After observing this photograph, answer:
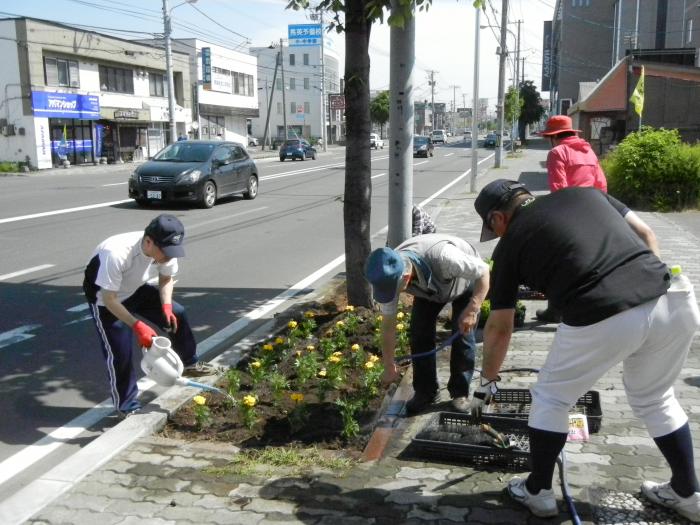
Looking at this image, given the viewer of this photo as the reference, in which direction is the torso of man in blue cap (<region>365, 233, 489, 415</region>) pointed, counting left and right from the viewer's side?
facing the viewer and to the left of the viewer

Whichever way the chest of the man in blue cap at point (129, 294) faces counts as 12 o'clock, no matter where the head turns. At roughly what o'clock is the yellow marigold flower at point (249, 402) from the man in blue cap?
The yellow marigold flower is roughly at 12 o'clock from the man in blue cap.

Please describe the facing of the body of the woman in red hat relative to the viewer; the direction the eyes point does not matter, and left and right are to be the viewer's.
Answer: facing away from the viewer and to the left of the viewer

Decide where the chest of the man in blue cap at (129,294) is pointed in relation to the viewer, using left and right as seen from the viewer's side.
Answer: facing the viewer and to the right of the viewer

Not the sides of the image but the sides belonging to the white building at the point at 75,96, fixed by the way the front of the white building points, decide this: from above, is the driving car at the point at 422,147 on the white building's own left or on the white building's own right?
on the white building's own left

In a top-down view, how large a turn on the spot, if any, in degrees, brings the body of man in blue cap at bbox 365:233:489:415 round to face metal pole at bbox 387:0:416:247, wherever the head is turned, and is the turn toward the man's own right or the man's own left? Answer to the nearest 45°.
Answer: approximately 135° to the man's own right

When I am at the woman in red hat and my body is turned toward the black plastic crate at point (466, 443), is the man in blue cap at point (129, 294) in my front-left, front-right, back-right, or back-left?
front-right

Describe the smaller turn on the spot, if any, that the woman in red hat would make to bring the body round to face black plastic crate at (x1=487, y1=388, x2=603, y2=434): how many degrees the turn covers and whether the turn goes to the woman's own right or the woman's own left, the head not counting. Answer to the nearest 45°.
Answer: approximately 135° to the woman's own left

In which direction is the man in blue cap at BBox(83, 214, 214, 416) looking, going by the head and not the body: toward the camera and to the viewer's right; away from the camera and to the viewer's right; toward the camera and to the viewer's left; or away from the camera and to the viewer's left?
toward the camera and to the viewer's right

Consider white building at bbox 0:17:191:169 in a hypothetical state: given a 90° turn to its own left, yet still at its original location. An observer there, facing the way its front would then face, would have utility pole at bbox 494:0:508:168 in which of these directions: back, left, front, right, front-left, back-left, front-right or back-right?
right

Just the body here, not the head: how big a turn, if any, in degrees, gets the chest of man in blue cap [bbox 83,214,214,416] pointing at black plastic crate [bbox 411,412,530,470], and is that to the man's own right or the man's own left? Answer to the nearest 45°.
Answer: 0° — they already face it

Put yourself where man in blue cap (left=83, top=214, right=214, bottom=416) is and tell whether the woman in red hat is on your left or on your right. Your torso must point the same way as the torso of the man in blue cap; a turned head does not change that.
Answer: on your left

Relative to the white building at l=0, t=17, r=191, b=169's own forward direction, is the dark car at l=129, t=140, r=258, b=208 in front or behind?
in front

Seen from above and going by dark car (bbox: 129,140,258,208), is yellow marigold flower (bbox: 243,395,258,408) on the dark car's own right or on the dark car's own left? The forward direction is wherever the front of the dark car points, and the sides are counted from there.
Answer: on the dark car's own left

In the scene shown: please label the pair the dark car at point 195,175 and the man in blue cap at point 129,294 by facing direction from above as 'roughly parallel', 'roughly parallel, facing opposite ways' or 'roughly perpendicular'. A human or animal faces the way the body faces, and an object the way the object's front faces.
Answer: roughly perpendicular

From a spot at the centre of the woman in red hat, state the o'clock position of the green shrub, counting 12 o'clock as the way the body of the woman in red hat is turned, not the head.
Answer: The green shrub is roughly at 2 o'clock from the woman in red hat.

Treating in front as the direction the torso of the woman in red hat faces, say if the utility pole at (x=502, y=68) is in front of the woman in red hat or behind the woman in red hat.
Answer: in front

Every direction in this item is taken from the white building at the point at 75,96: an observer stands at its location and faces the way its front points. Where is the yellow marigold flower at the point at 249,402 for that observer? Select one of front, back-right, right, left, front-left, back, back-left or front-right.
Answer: front-right

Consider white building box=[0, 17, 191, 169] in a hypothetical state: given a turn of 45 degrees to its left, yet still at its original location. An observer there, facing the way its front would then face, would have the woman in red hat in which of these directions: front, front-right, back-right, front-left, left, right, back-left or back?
right
